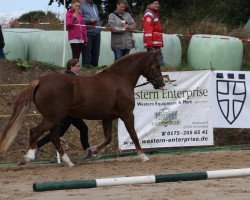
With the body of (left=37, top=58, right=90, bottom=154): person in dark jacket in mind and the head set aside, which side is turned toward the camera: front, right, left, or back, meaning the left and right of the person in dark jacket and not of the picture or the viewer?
right

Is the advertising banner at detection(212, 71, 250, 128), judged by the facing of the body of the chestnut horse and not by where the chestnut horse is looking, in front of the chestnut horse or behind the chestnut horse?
in front

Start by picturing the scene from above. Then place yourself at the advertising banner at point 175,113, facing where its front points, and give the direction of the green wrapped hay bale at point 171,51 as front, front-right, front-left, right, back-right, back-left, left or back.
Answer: back

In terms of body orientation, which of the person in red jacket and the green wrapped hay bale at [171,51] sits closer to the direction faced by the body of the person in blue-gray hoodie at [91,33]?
the person in red jacket

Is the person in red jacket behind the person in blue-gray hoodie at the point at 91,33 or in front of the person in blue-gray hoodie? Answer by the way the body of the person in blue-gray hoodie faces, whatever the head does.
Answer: in front

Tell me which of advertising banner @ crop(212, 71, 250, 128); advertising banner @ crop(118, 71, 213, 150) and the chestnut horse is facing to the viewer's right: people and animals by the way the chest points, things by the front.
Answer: the chestnut horse

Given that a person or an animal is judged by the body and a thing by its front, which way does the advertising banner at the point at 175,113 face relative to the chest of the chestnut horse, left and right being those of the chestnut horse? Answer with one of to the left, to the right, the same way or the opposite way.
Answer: to the right

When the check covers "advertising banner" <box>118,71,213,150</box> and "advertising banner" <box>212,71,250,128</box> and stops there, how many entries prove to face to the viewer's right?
0

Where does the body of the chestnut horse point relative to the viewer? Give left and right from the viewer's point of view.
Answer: facing to the right of the viewer

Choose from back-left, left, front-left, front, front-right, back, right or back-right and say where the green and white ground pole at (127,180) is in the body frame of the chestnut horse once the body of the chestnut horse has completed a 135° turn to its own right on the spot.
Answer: front-left
